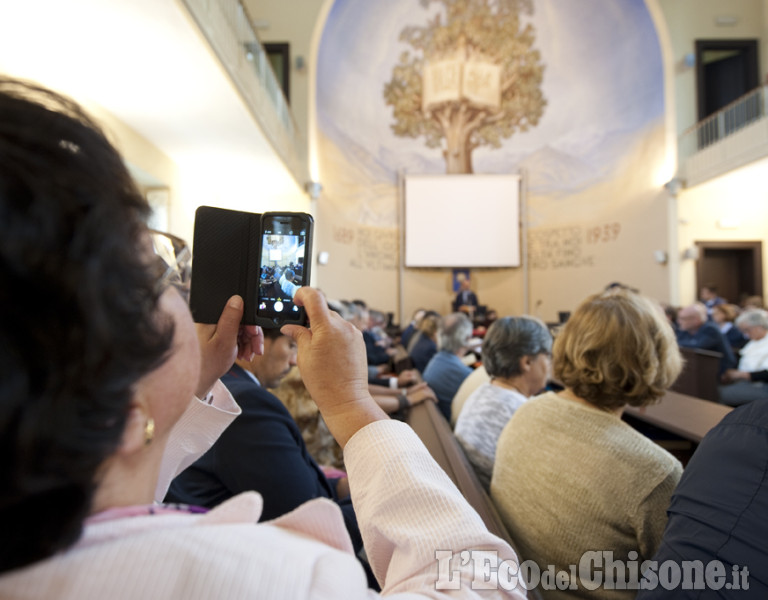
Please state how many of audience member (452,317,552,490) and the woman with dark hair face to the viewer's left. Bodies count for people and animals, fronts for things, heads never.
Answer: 0

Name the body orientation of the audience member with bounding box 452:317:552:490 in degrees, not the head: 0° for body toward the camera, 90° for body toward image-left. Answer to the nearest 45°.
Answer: approximately 225°

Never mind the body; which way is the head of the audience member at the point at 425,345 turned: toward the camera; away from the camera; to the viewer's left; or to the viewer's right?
away from the camera

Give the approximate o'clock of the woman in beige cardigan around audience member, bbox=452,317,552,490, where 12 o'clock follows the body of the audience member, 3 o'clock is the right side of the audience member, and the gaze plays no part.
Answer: The woman in beige cardigan is roughly at 4 o'clock from the audience member.

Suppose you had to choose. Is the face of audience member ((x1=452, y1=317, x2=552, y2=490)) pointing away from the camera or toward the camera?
away from the camera

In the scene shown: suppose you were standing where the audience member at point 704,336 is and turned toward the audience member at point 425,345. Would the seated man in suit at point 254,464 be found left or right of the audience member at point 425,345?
left

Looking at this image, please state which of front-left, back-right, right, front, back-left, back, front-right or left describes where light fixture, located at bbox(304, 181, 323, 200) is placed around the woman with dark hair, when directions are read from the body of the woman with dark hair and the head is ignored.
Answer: front-left

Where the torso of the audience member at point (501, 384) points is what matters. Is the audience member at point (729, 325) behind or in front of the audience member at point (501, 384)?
in front

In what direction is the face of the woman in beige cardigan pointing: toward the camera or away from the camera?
away from the camera

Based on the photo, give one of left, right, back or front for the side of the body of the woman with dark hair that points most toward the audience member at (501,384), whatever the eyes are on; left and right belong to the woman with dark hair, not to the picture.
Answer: front

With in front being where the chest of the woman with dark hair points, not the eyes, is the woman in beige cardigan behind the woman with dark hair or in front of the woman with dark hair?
in front

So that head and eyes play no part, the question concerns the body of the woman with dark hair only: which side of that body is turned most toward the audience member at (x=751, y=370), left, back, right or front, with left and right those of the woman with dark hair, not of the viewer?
front

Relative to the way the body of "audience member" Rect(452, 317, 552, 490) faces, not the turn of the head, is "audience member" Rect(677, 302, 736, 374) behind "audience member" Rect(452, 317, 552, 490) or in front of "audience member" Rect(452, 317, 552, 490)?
in front

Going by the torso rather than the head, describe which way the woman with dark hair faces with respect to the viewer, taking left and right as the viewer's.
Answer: facing away from the viewer and to the right of the viewer

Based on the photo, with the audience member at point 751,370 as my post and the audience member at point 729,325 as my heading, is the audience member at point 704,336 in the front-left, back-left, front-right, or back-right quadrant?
front-left

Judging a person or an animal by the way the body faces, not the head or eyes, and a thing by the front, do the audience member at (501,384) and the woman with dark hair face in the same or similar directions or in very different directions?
same or similar directions

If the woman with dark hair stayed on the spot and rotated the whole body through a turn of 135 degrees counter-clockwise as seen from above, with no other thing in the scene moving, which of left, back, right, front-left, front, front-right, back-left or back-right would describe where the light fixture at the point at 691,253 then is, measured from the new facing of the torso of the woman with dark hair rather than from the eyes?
back-right
